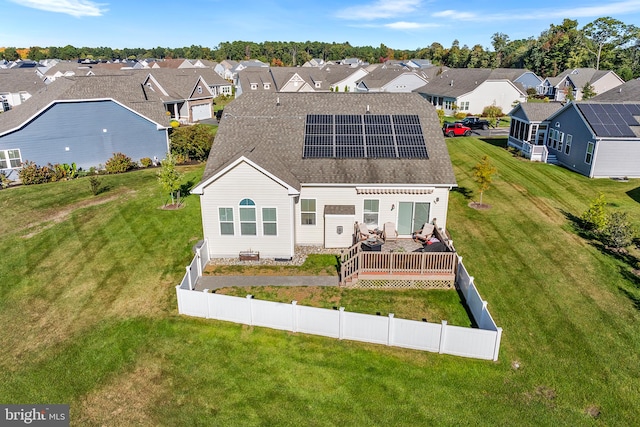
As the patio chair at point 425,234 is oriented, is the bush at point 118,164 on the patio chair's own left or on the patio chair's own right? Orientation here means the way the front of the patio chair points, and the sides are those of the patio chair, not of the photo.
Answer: on the patio chair's own right

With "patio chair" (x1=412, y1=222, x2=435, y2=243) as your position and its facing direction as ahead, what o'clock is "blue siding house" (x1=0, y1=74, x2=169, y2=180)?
The blue siding house is roughly at 2 o'clock from the patio chair.

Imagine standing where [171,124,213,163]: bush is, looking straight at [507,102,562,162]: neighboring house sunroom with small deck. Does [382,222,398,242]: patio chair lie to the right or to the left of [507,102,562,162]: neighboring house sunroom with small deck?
right

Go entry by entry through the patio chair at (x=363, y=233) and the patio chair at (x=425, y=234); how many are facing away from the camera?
0

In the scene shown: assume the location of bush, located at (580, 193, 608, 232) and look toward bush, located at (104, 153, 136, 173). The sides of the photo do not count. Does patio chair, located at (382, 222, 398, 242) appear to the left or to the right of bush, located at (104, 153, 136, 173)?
left

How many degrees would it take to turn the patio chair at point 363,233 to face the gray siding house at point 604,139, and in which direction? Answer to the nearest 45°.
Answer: approximately 90° to its left

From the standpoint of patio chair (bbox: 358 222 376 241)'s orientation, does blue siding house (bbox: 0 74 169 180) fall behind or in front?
behind

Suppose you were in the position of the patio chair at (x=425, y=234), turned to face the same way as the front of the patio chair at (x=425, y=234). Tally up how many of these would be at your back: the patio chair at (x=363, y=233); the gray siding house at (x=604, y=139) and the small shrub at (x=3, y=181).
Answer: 1

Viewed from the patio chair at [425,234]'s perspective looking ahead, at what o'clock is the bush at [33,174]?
The bush is roughly at 2 o'clock from the patio chair.

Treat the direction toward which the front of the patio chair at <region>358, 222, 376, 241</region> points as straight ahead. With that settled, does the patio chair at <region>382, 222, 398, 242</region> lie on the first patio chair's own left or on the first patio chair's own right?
on the first patio chair's own left

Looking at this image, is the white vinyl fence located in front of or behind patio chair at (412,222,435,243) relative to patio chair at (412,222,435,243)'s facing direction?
in front

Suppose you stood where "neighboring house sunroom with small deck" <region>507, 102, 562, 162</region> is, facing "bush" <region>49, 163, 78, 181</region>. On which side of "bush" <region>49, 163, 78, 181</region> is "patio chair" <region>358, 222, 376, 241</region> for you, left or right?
left

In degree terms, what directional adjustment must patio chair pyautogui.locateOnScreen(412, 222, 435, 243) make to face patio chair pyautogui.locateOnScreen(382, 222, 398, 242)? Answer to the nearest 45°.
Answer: approximately 45° to its right

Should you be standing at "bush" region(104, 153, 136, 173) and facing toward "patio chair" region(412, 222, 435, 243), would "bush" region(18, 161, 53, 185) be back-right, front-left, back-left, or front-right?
back-right

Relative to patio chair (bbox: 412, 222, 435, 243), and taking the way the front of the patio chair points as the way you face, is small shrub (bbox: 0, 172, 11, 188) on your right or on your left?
on your right

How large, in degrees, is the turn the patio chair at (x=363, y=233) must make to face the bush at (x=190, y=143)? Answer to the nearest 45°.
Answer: approximately 180°

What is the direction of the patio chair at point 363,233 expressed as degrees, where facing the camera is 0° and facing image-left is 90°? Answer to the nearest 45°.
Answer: approximately 315°
